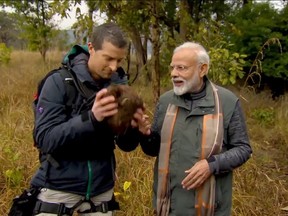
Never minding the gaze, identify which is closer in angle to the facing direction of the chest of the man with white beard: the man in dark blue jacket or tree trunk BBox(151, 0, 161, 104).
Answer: the man in dark blue jacket

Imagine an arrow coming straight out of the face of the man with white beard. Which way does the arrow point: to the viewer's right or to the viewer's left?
to the viewer's left

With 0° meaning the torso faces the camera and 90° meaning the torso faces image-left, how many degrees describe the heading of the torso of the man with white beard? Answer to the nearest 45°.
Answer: approximately 45°

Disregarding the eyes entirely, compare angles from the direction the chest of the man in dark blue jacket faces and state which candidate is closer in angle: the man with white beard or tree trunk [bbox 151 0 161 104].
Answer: the man with white beard

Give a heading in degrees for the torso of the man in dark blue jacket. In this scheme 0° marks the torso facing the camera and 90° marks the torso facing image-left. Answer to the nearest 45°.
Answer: approximately 315°

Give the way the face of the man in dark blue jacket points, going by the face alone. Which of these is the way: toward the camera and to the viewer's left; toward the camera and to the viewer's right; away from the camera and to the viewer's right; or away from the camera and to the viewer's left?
toward the camera and to the viewer's right

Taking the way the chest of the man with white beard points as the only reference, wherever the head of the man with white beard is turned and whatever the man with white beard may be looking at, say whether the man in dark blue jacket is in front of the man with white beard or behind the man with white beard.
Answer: in front

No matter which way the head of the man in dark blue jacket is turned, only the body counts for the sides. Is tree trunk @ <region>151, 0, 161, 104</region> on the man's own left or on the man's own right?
on the man's own left
